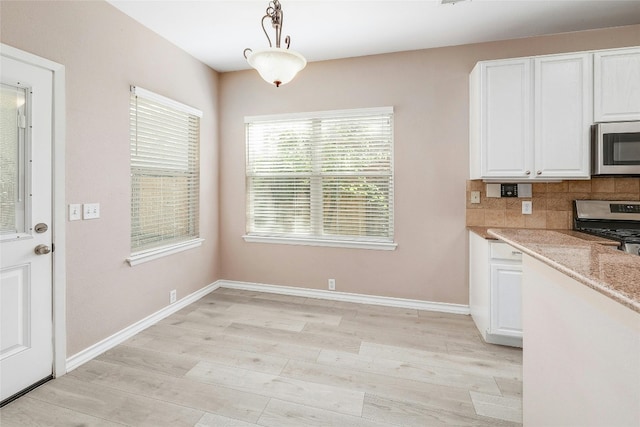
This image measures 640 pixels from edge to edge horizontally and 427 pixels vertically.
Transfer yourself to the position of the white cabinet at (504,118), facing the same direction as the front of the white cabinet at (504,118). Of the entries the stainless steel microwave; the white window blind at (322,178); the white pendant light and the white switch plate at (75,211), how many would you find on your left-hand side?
1

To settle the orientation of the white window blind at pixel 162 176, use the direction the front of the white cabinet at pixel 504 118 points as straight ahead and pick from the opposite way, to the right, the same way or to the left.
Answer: to the left

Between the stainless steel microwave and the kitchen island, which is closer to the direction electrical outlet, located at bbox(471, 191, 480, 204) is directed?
the kitchen island

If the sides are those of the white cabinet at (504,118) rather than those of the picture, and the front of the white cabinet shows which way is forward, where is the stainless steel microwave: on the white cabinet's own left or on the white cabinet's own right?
on the white cabinet's own left

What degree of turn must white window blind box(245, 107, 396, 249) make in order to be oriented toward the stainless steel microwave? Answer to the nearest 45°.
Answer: approximately 45° to its left

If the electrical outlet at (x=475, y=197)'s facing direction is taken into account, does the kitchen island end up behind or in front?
in front

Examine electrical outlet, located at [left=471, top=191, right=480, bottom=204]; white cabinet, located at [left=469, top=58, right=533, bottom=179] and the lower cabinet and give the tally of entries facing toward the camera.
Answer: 3

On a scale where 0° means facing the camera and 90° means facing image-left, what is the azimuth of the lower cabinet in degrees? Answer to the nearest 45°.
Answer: approximately 0°
